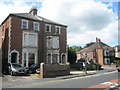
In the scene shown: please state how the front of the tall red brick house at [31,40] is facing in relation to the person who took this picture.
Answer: facing the viewer and to the right of the viewer

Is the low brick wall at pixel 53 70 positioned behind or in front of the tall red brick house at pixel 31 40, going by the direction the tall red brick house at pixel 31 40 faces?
in front
